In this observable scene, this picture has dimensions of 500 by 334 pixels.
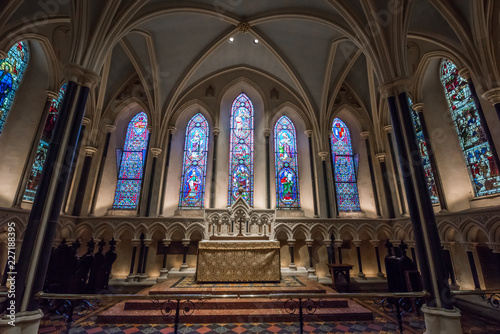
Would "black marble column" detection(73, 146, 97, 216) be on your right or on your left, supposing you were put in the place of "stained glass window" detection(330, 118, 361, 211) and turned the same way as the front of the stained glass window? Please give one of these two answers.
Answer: on your right

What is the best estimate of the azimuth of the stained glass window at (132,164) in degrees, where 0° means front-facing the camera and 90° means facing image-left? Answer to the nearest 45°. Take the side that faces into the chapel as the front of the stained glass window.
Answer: approximately 0°

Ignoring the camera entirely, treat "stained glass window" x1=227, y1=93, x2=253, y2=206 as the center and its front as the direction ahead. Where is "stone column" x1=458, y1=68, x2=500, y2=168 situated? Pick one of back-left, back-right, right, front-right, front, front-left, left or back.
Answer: front-left

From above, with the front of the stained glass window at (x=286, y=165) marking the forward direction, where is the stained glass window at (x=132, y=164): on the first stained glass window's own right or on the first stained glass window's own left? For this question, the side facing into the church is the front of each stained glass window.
on the first stained glass window's own right

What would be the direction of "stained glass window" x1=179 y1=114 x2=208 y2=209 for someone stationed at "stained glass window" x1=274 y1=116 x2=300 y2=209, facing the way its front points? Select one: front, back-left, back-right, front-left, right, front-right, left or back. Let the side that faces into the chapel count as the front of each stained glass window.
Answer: right

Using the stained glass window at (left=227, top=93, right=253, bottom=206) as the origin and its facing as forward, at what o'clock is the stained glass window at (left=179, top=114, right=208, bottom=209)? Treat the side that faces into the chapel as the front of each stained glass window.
the stained glass window at (left=179, top=114, right=208, bottom=209) is roughly at 3 o'clock from the stained glass window at (left=227, top=93, right=253, bottom=206).

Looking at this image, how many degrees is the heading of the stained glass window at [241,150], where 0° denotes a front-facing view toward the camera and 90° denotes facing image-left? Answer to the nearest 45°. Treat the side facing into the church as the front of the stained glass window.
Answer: approximately 0°

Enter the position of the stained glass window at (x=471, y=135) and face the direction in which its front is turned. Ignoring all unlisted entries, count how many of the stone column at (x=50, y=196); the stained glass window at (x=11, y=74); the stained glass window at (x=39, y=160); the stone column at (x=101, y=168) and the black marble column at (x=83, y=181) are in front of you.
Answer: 5
